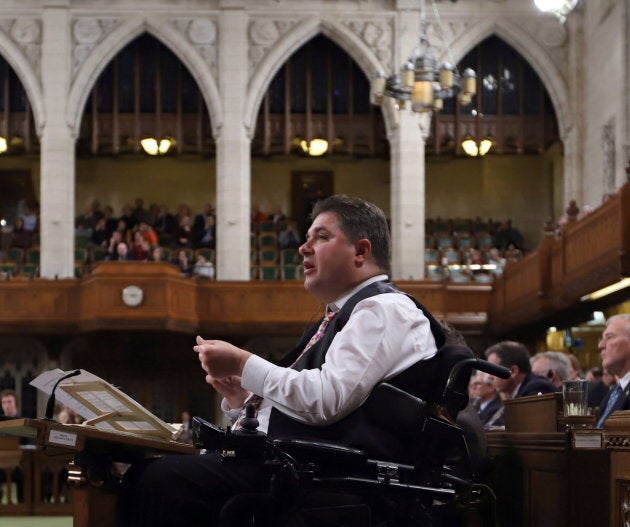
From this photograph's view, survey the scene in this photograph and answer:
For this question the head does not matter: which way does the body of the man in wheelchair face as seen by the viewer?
to the viewer's left

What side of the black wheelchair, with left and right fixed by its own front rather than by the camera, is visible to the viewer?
left

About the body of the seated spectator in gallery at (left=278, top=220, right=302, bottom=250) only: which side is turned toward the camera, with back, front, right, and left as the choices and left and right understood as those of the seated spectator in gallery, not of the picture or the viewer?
front

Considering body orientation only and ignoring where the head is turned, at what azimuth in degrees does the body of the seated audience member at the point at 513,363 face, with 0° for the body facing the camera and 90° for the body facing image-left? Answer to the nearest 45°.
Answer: approximately 90°

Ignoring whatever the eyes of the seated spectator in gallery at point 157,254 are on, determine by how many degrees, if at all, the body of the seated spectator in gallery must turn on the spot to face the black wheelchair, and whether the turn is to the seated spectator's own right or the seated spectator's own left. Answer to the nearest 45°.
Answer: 0° — they already face it

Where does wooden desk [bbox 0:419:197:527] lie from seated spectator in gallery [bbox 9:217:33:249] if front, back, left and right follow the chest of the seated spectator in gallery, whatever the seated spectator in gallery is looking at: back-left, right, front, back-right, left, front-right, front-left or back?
front

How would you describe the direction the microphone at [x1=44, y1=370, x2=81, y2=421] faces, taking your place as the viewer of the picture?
facing to the right of the viewer

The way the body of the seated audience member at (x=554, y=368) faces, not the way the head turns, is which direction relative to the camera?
to the viewer's left

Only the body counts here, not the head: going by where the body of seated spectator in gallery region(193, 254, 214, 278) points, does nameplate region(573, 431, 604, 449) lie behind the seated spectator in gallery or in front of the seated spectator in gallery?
in front

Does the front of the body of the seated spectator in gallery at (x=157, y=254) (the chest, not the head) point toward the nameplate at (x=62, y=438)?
yes

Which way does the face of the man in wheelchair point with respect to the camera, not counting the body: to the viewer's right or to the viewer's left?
to the viewer's left

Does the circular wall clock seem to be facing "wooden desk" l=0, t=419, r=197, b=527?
yes

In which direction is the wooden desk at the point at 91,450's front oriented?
to the viewer's right

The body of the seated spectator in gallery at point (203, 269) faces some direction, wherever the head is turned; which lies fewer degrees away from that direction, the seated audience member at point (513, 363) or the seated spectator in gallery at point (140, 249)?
the seated audience member

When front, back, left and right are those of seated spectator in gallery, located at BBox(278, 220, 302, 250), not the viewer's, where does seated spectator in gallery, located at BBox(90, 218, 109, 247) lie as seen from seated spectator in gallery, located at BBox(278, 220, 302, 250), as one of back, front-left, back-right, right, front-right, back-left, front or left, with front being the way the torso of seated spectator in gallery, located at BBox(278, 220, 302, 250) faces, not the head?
right
